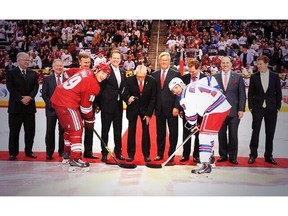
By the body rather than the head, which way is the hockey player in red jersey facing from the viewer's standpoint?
to the viewer's right

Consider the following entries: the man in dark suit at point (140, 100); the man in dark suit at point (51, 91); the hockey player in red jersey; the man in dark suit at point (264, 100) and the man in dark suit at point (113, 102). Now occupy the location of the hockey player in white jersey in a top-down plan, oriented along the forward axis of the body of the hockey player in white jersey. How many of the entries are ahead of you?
4

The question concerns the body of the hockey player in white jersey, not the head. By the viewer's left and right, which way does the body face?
facing to the left of the viewer

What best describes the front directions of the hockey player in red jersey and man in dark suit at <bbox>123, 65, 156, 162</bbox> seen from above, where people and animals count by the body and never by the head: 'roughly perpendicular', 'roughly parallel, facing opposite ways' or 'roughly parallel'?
roughly perpendicular

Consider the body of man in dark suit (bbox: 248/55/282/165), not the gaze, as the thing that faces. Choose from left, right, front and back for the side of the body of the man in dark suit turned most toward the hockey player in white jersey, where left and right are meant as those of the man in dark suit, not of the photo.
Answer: right

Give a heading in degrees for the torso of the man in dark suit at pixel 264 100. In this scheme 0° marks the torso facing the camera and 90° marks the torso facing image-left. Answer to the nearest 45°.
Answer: approximately 0°
